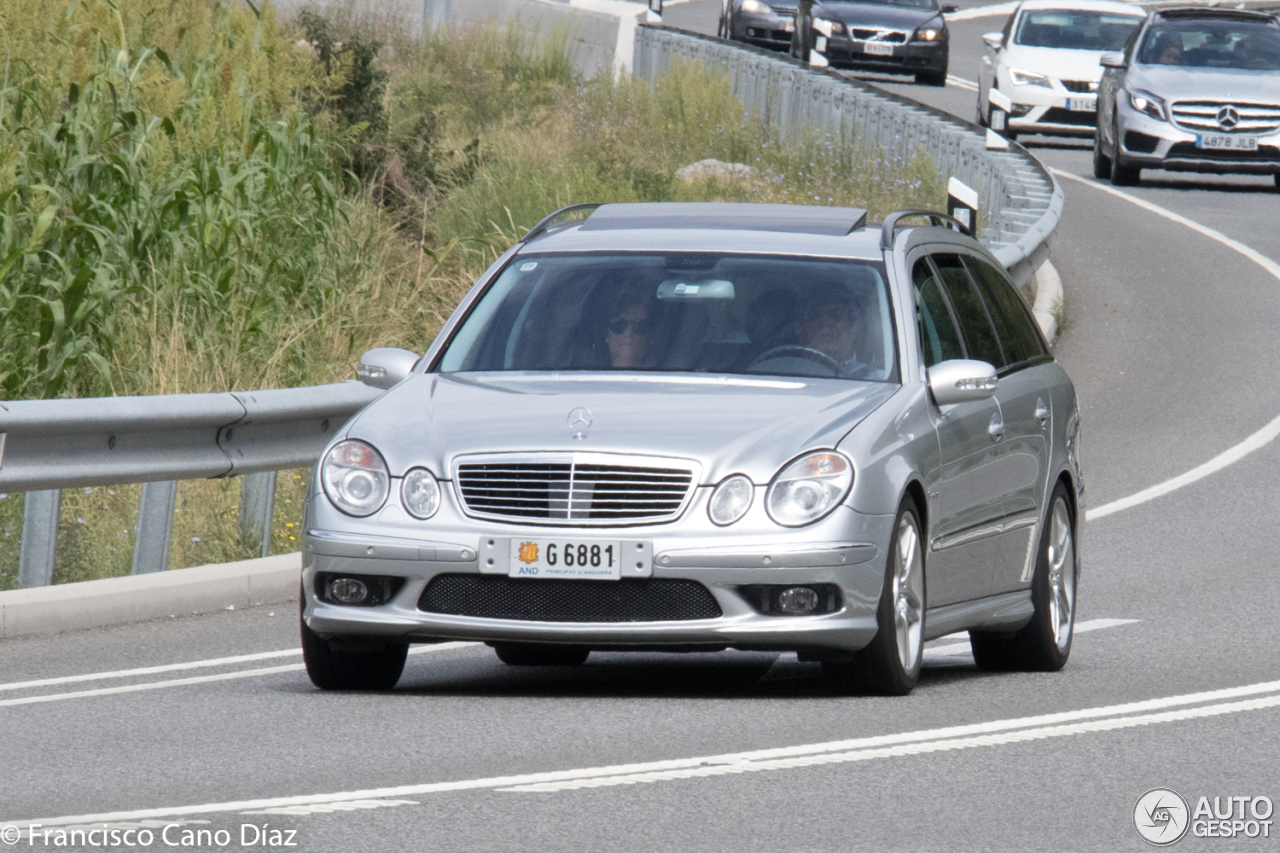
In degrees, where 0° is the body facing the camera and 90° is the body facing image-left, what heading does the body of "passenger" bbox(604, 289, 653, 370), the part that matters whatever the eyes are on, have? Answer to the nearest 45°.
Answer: approximately 0°

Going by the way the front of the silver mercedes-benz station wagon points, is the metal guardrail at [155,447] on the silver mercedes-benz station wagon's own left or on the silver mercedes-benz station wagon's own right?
on the silver mercedes-benz station wagon's own right

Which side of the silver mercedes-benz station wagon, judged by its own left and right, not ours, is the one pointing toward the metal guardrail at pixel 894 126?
back

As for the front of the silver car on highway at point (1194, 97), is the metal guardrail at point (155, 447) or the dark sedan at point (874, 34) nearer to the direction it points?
the metal guardrail

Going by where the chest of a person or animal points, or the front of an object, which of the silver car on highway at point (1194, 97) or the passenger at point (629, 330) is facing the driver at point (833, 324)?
the silver car on highway

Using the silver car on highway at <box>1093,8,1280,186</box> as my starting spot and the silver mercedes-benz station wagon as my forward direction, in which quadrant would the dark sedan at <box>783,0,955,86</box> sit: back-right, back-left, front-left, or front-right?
back-right

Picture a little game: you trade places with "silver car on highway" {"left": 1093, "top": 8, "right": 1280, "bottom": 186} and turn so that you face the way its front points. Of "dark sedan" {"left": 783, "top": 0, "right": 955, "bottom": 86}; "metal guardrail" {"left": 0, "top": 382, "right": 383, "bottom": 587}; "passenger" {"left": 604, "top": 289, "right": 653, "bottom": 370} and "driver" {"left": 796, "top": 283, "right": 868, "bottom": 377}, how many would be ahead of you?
3

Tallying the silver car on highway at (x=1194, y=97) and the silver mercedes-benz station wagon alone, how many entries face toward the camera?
2

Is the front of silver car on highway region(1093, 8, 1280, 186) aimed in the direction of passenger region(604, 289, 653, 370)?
yes
